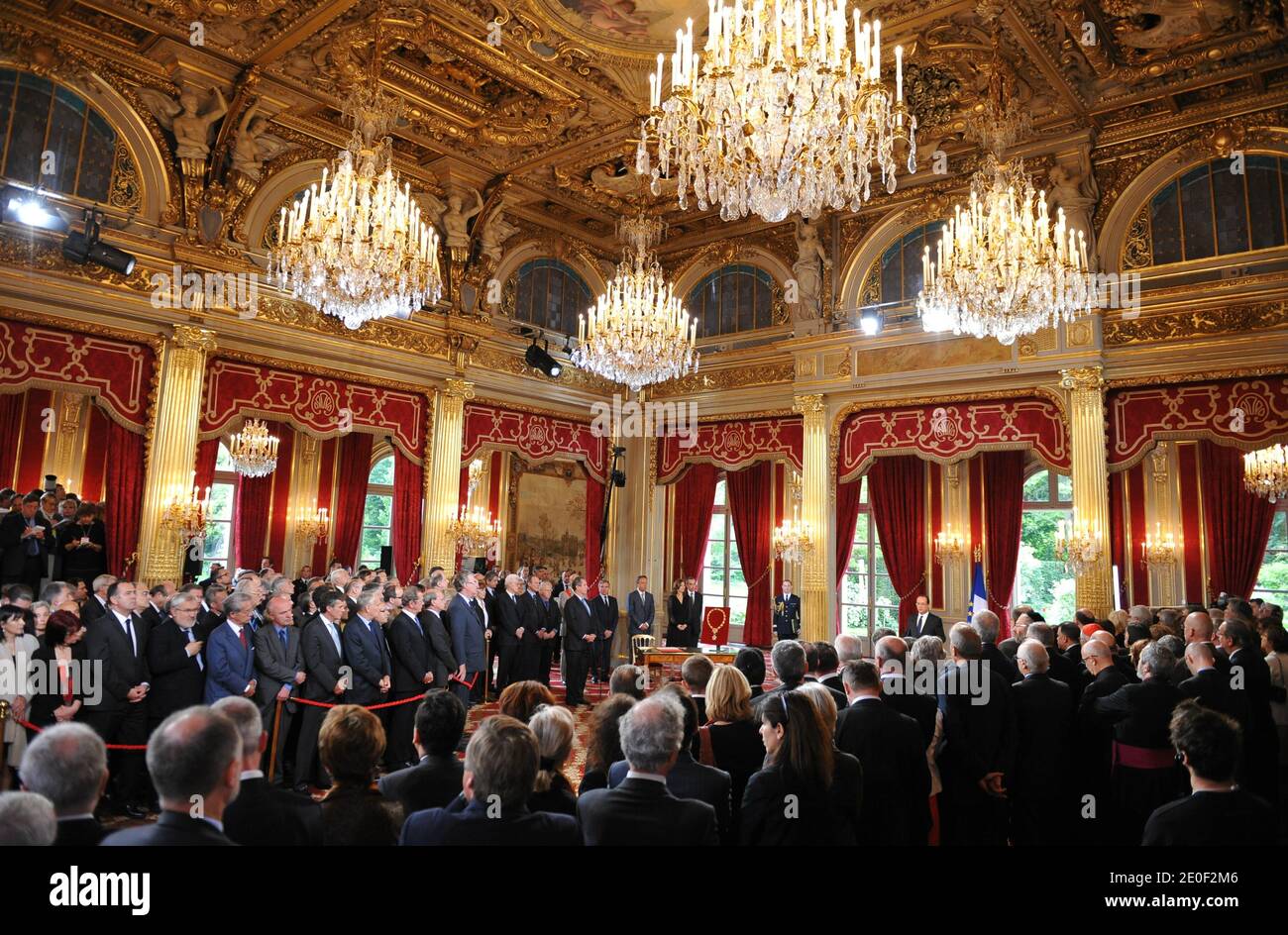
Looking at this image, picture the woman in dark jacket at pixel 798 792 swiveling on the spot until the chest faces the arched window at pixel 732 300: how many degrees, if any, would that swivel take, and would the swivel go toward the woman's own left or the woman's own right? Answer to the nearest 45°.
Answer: approximately 45° to the woman's own right

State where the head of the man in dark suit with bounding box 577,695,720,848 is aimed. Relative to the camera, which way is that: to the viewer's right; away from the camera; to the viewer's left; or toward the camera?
away from the camera

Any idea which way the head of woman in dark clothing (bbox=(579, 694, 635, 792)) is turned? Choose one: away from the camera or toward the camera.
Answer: away from the camera

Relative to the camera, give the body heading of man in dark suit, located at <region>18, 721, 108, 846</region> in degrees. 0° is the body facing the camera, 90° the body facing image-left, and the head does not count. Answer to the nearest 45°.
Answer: approximately 180°

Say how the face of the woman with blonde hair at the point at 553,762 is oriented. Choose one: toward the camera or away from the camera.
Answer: away from the camera

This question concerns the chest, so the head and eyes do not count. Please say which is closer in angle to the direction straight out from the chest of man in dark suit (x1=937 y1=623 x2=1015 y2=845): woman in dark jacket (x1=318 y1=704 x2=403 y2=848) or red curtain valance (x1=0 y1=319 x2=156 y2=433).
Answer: the red curtain valance

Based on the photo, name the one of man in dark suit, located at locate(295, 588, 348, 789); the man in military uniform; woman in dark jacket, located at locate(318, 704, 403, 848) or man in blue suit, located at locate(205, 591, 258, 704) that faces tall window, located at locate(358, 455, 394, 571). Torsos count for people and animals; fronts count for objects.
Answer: the woman in dark jacket

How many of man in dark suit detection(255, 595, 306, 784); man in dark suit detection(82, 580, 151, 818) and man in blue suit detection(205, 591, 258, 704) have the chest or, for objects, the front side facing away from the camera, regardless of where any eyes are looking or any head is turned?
0

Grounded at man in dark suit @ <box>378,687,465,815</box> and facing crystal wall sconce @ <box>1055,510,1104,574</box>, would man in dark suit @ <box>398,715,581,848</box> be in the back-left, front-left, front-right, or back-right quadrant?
back-right

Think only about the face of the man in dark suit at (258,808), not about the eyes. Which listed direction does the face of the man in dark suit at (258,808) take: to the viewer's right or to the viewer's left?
to the viewer's right

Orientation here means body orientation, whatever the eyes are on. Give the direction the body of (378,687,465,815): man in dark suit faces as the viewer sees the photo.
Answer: away from the camera

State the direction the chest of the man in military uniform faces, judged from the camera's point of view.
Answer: toward the camera

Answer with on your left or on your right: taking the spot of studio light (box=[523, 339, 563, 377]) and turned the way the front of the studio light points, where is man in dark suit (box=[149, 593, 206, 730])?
on your right

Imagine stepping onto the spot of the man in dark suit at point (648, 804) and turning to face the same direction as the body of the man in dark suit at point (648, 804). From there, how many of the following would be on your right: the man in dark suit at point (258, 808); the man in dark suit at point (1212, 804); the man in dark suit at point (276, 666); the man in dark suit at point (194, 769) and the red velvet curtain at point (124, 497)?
1

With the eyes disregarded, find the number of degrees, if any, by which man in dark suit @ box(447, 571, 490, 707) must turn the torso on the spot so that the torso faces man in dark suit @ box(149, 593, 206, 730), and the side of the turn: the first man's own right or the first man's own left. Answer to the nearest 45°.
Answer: approximately 90° to the first man's own right
